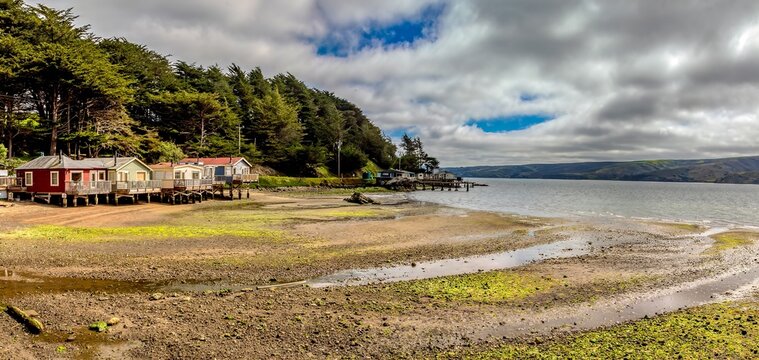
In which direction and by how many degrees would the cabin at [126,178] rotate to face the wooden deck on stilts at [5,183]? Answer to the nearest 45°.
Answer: approximately 135° to its right

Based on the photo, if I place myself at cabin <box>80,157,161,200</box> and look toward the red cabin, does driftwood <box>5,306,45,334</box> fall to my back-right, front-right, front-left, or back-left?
front-left

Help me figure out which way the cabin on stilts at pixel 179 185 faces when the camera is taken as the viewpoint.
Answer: facing the viewer and to the right of the viewer

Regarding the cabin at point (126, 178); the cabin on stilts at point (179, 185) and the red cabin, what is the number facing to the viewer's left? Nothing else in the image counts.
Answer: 0

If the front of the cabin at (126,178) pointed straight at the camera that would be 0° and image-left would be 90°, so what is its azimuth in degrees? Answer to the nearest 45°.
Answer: approximately 315°

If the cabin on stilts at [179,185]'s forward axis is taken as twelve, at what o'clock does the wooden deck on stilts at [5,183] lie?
The wooden deck on stilts is roughly at 4 o'clock from the cabin on stilts.

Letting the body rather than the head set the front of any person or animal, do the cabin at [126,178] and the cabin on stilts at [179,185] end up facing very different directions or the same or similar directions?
same or similar directions

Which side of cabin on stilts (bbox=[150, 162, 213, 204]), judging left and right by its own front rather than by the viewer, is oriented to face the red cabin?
right

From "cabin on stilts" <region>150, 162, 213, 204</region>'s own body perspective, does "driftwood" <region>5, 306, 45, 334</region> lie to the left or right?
on its right

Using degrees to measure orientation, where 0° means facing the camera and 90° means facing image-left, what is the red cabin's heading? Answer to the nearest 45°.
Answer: approximately 315°

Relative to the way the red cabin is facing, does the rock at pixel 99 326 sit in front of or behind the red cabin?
in front

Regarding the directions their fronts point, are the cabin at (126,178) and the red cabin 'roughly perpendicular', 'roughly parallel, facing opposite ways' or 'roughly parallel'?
roughly parallel

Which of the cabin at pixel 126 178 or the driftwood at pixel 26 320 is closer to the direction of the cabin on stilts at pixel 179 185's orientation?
the driftwood

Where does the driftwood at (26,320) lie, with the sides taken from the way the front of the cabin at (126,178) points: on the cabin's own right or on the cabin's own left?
on the cabin's own right

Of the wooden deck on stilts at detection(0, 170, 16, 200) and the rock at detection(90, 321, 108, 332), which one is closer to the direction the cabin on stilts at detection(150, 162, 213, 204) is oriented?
the rock
